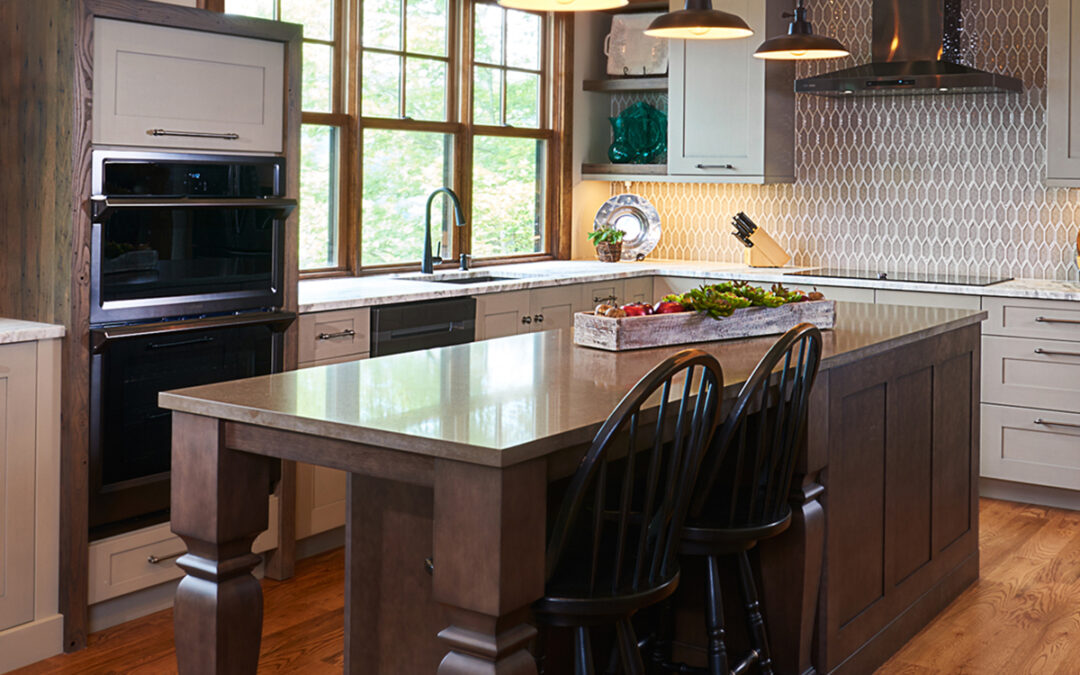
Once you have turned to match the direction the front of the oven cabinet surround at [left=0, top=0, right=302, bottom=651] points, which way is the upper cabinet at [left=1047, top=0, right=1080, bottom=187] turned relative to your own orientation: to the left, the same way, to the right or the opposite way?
to the right

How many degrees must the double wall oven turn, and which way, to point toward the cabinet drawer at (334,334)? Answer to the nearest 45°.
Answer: approximately 90° to its left

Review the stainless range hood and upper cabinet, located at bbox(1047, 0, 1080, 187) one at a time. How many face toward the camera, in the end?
2

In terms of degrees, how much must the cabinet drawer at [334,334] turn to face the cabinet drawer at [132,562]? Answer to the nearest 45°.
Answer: approximately 90° to its right

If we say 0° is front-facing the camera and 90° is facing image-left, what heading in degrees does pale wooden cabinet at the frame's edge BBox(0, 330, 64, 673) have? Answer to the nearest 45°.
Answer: approximately 315°
